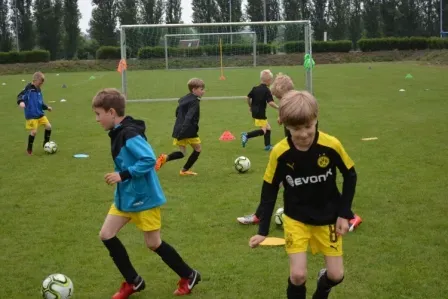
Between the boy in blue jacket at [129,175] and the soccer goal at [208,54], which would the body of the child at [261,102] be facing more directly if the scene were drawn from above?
the soccer goal

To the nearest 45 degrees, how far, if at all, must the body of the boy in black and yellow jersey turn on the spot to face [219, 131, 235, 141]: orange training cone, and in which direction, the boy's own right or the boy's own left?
approximately 180°

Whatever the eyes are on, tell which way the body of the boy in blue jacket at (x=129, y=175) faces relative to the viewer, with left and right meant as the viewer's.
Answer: facing to the left of the viewer

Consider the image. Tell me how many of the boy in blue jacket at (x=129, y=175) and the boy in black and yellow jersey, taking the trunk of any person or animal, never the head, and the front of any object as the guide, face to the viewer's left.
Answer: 1

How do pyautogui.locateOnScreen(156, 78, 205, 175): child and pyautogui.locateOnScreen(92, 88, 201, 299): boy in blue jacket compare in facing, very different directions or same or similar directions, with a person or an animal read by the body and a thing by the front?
very different directions

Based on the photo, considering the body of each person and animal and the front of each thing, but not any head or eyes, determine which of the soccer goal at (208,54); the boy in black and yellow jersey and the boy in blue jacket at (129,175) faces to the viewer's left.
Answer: the boy in blue jacket

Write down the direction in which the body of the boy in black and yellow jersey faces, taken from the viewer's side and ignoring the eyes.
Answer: toward the camera

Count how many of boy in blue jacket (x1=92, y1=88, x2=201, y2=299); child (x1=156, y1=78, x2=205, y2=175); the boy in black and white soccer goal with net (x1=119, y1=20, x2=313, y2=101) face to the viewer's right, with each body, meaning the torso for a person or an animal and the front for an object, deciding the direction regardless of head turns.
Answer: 1

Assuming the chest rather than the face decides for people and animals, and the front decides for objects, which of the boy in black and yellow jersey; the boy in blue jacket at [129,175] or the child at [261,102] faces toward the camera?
the boy in black and yellow jersey
